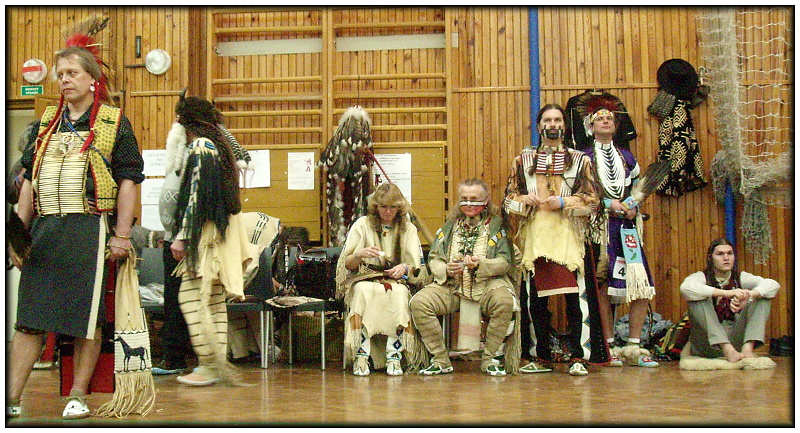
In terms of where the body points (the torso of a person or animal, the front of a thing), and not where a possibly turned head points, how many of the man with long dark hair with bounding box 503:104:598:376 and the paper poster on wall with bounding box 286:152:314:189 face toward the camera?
2

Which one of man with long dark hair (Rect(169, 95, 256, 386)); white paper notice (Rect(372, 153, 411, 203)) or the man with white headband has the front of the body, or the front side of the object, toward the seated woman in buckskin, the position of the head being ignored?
the white paper notice

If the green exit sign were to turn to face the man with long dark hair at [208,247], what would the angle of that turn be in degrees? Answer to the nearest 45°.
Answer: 0° — it already faces them

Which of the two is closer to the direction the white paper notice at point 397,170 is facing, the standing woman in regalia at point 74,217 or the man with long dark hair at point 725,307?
the standing woman in regalia

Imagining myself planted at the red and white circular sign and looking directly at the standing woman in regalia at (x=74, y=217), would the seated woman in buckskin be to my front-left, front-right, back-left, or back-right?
front-left

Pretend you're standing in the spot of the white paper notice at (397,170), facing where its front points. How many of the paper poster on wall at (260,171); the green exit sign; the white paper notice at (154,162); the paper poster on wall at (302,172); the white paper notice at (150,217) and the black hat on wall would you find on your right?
5

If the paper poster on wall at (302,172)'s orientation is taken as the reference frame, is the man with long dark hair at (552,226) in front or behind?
in front

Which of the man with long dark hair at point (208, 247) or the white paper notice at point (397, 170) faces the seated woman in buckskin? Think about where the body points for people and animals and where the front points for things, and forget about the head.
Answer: the white paper notice

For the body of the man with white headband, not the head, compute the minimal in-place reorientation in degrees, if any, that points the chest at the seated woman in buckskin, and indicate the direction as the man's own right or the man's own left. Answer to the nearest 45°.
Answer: approximately 90° to the man's own right

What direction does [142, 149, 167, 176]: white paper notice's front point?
toward the camera

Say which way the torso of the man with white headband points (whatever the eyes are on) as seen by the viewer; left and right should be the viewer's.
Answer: facing the viewer

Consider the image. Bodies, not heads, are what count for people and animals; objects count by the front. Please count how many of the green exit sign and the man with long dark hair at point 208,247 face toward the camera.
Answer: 1

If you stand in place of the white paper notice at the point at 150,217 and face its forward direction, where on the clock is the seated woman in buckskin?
The seated woman in buckskin is roughly at 11 o'clock from the white paper notice.

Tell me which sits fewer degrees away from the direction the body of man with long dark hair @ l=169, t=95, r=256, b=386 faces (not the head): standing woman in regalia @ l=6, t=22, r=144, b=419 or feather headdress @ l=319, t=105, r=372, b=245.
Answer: the standing woman in regalia

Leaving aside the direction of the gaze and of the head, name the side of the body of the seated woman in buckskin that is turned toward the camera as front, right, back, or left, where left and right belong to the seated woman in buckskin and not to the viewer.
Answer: front
